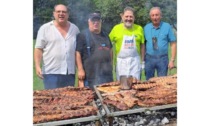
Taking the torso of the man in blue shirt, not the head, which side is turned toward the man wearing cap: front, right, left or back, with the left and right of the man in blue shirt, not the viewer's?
right

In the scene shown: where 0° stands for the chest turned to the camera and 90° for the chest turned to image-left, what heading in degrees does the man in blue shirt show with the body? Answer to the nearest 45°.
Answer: approximately 0°

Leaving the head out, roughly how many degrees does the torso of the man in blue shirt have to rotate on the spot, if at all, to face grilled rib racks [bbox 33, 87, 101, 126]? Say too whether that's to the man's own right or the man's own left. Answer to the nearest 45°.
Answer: approximately 45° to the man's own right

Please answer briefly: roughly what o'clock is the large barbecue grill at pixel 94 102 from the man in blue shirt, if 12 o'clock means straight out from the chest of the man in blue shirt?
The large barbecue grill is roughly at 2 o'clock from the man in blue shirt.

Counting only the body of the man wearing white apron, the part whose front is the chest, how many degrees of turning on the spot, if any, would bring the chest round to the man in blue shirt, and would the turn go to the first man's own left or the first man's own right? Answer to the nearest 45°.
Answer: approximately 90° to the first man's own left

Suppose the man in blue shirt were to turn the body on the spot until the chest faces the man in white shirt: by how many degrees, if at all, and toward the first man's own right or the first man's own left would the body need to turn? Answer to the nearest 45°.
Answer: approximately 45° to the first man's own right

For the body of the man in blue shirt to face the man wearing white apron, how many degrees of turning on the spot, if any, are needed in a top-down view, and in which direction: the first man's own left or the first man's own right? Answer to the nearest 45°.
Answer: approximately 90° to the first man's own right
